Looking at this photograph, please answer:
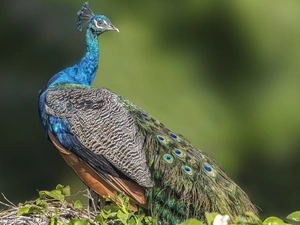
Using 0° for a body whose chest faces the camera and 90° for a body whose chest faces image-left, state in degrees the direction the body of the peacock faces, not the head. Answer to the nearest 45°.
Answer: approximately 90°

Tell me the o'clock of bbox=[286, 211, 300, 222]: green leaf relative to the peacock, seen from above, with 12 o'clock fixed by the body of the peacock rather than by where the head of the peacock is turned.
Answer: The green leaf is roughly at 6 o'clock from the peacock.
